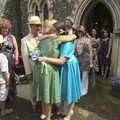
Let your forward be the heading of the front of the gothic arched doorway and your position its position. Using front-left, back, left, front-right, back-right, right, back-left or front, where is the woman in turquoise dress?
front

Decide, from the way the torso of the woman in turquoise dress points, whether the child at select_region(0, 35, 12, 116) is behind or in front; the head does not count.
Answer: in front

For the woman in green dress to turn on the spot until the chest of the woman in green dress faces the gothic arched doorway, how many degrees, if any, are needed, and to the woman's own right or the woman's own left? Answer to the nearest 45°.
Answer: approximately 45° to the woman's own left

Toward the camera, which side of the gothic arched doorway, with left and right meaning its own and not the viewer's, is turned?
front

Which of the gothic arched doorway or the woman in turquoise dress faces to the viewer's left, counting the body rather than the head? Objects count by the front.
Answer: the woman in turquoise dress

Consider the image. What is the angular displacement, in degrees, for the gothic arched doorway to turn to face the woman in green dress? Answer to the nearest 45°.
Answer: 0° — it already faces them

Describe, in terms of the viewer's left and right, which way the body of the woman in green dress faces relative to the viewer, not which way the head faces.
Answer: facing away from the viewer and to the right of the viewer

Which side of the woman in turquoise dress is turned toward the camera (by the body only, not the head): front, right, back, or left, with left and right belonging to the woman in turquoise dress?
left

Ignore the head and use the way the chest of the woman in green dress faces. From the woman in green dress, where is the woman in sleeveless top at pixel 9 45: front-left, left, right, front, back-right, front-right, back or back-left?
left

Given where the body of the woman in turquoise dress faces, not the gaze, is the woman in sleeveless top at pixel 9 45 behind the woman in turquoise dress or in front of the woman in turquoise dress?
in front
